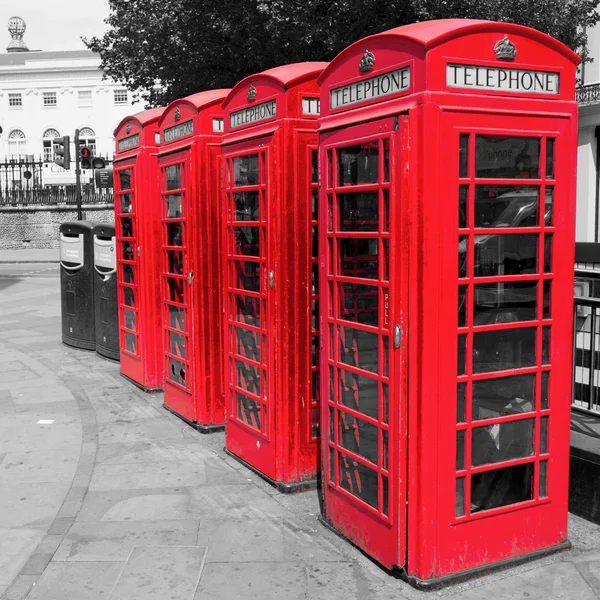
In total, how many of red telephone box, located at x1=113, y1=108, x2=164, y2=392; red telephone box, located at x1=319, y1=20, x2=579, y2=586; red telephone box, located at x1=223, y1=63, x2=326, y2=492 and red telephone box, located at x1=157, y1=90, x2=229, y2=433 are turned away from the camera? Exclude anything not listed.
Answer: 0

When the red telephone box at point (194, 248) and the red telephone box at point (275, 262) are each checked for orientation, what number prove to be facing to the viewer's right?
0

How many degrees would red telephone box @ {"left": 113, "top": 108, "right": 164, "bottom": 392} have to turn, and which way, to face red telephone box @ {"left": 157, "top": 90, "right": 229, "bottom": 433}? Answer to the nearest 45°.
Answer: approximately 45° to its left

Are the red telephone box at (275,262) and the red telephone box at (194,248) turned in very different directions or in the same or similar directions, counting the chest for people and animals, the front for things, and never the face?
same or similar directions

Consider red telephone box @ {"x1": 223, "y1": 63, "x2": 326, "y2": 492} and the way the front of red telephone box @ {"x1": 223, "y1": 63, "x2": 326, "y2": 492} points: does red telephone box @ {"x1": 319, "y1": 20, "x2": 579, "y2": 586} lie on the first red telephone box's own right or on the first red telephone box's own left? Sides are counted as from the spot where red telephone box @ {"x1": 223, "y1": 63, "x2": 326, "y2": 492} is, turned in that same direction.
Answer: on the first red telephone box's own left

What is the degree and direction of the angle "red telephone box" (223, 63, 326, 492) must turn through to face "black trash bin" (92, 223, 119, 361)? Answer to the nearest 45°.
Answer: approximately 90° to its right

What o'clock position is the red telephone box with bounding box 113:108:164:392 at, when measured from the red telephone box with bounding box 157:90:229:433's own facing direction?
the red telephone box with bounding box 113:108:164:392 is roughly at 4 o'clock from the red telephone box with bounding box 157:90:229:433.

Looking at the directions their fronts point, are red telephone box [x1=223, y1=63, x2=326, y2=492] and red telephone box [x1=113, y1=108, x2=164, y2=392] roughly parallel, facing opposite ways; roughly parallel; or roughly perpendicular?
roughly parallel

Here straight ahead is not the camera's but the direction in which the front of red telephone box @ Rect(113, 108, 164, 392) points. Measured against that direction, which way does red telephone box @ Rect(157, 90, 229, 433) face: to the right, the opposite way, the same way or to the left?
the same way

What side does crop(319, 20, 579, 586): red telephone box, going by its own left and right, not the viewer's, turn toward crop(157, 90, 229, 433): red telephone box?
right

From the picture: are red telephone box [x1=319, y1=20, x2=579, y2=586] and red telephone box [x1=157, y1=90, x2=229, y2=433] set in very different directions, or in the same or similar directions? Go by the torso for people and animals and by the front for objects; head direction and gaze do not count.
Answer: same or similar directions

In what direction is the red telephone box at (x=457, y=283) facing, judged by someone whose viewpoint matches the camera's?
facing the viewer and to the left of the viewer

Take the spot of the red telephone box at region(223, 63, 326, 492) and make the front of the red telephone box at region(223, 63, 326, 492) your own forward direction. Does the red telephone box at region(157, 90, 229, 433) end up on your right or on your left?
on your right

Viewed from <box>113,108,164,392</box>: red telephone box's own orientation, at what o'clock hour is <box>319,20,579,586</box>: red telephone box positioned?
<box>319,20,579,586</box>: red telephone box is roughly at 10 o'clock from <box>113,108,164,392</box>: red telephone box.

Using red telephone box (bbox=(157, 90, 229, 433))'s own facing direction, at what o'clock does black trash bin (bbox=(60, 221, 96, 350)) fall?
The black trash bin is roughly at 4 o'clock from the red telephone box.

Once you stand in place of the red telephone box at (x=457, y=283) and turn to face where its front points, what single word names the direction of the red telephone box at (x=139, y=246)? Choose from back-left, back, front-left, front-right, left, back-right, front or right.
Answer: right
